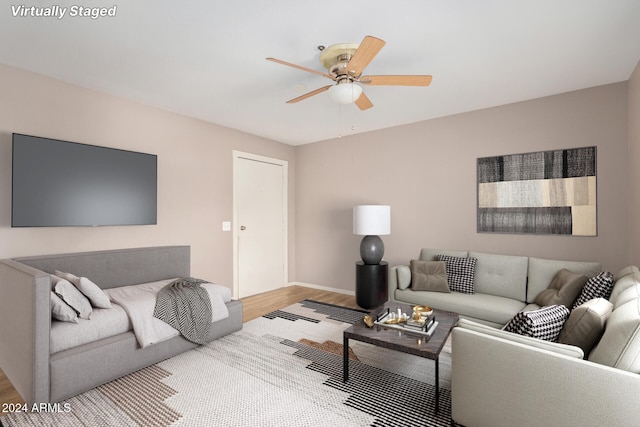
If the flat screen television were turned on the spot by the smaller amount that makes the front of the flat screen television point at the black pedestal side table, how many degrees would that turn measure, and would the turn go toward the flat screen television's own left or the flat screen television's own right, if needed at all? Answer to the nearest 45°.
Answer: approximately 45° to the flat screen television's own left

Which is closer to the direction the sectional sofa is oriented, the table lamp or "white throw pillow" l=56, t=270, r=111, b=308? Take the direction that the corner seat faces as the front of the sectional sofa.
the white throw pillow

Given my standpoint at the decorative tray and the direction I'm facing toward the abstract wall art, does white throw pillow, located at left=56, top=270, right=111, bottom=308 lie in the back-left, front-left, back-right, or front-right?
back-left

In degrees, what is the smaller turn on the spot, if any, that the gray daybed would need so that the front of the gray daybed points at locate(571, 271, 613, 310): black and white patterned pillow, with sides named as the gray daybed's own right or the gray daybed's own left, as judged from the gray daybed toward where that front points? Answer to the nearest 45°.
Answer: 0° — it already faces it

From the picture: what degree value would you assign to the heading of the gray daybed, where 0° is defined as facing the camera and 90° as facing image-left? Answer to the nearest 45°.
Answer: approximately 315°

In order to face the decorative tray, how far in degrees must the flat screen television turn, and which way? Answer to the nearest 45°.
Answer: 0° — it already faces it

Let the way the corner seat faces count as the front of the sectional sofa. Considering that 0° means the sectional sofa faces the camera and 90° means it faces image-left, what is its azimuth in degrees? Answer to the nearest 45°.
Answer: approximately 45°

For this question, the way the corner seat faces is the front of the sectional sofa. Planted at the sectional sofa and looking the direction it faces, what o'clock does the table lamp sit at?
The table lamp is roughly at 3 o'clock from the sectional sofa.

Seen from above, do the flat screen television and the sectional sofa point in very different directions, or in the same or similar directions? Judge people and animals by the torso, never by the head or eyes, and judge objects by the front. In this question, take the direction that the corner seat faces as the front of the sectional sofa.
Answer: very different directions
